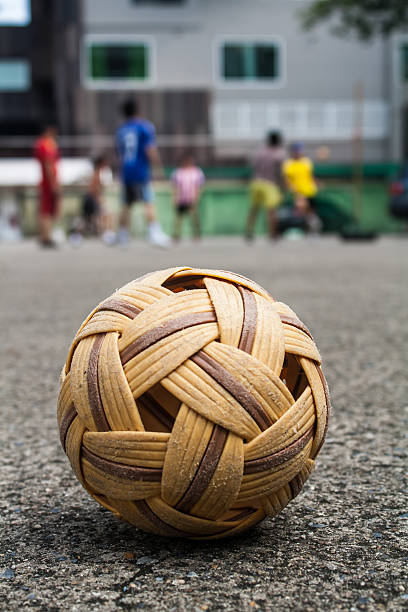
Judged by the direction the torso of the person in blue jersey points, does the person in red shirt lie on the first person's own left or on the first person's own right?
on the first person's own left

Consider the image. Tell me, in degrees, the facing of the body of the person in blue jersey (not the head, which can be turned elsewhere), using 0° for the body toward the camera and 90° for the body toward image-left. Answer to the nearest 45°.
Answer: approximately 225°

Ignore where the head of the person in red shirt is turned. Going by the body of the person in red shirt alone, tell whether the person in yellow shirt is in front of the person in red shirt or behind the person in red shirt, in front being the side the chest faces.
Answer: in front

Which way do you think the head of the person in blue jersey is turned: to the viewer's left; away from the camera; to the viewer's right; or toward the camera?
away from the camera

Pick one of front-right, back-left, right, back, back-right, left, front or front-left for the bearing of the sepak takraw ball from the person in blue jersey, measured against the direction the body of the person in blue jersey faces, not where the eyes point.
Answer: back-right
